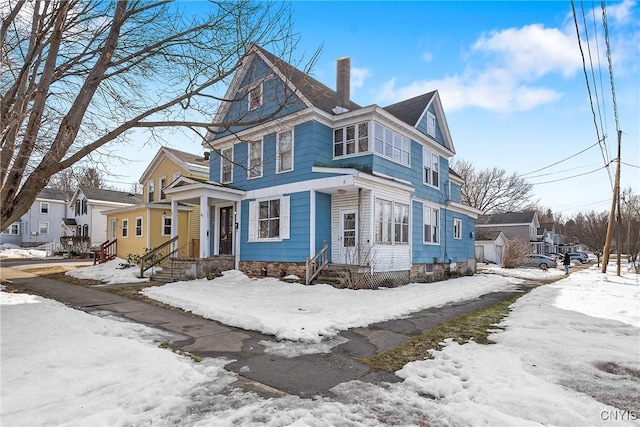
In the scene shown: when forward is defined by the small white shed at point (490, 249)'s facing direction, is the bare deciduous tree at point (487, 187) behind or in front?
behind

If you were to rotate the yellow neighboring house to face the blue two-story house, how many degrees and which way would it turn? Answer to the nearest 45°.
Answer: approximately 90° to its left

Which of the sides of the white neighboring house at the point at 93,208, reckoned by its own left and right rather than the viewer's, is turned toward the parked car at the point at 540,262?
left

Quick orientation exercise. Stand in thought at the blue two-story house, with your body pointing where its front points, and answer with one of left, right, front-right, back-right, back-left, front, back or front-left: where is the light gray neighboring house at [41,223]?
right

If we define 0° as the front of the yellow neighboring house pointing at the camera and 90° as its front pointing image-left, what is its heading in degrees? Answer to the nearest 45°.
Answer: approximately 45°

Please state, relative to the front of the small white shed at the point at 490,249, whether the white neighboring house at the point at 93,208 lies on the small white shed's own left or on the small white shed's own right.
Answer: on the small white shed's own right

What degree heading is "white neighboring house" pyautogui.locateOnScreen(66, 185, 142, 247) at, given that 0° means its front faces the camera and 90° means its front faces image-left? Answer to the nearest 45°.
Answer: approximately 45°
